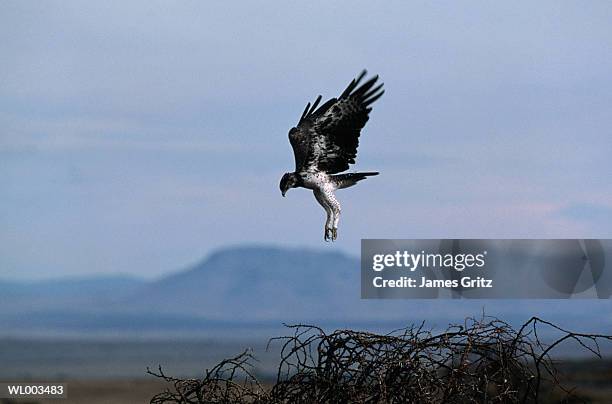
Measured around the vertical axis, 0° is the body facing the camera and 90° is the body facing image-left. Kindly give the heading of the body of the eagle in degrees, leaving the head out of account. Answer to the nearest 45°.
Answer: approximately 90°
